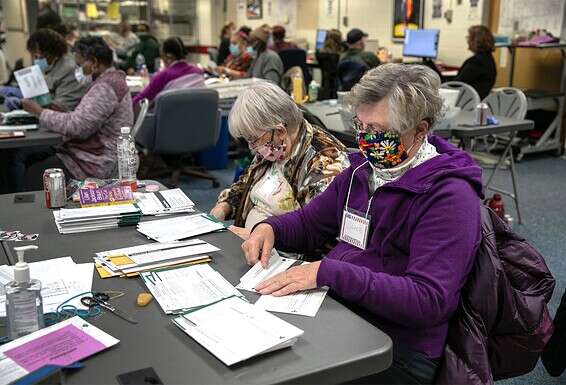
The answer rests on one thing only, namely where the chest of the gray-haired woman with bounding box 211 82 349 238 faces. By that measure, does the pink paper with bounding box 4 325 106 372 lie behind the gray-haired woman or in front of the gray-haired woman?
in front

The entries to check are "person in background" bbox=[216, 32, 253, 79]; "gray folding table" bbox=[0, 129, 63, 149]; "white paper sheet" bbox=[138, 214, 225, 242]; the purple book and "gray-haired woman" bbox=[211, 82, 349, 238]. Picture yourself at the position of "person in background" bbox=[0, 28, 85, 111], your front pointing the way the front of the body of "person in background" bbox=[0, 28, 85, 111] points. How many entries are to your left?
4

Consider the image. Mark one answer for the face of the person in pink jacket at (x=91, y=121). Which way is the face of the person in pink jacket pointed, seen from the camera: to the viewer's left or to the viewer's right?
to the viewer's left

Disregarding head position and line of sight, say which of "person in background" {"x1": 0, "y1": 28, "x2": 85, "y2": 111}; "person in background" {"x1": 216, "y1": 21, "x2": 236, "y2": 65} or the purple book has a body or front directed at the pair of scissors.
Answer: the purple book

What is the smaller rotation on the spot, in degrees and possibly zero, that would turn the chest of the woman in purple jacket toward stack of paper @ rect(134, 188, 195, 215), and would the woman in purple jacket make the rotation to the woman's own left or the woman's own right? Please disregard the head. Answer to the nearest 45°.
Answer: approximately 90° to the woman's own right

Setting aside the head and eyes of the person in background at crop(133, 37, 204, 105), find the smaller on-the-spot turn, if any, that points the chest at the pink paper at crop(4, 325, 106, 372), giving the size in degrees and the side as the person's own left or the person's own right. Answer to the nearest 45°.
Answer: approximately 135° to the person's own left

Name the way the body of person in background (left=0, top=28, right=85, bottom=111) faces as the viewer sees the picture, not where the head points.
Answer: to the viewer's left

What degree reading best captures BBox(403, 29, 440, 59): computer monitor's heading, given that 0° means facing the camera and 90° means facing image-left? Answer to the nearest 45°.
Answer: approximately 0°

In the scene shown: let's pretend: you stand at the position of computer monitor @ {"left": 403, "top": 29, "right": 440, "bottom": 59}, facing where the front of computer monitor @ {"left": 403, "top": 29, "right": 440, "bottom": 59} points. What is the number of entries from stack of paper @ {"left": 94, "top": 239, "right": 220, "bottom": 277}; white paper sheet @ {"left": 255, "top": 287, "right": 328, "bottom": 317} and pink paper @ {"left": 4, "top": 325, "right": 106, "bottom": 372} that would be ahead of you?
3

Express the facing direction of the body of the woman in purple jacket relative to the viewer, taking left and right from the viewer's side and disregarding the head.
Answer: facing the viewer and to the left of the viewer

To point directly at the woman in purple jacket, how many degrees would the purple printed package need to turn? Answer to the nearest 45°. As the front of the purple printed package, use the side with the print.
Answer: approximately 45° to its left

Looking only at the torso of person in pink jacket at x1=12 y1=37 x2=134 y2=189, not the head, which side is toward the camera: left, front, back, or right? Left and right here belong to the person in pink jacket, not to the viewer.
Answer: left
